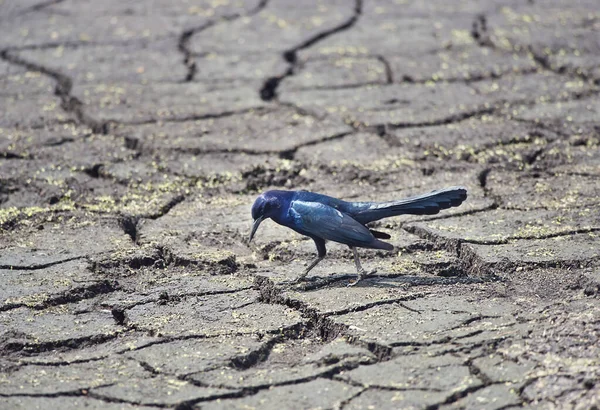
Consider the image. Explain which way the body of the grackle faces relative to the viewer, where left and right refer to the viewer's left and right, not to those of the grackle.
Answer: facing to the left of the viewer
